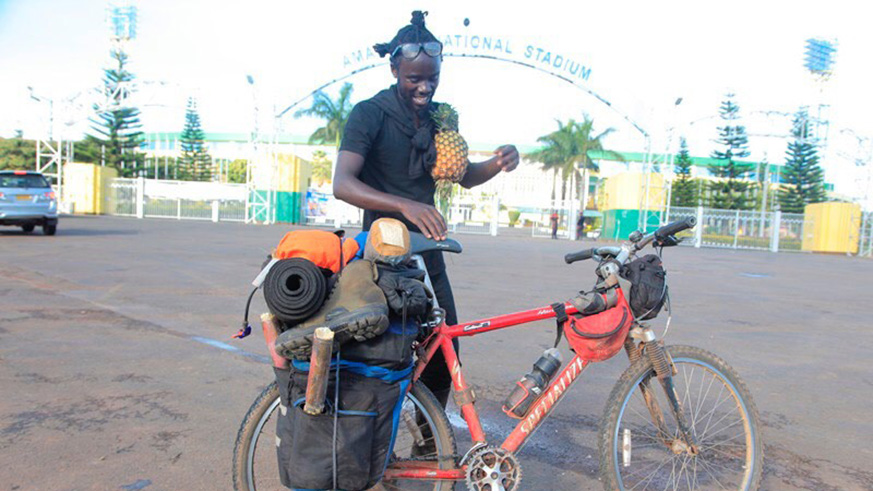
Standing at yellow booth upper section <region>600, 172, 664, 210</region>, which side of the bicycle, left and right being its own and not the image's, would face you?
left

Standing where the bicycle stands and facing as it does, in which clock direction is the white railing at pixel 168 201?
The white railing is roughly at 8 o'clock from the bicycle.

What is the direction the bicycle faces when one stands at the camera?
facing to the right of the viewer

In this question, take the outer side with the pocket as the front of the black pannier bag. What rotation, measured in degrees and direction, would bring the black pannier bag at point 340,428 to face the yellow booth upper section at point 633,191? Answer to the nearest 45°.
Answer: approximately 135° to its left

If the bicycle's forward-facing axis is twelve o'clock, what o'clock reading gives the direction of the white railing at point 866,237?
The white railing is roughly at 10 o'clock from the bicycle.

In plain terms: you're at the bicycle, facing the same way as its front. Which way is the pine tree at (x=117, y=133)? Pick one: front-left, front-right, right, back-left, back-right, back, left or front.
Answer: back-left

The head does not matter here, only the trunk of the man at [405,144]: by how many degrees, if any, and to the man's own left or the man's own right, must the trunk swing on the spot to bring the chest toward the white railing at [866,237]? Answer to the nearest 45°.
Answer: approximately 90° to the man's own left

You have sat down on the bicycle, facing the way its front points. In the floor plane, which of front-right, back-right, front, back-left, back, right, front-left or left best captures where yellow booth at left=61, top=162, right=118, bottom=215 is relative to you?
back-left
